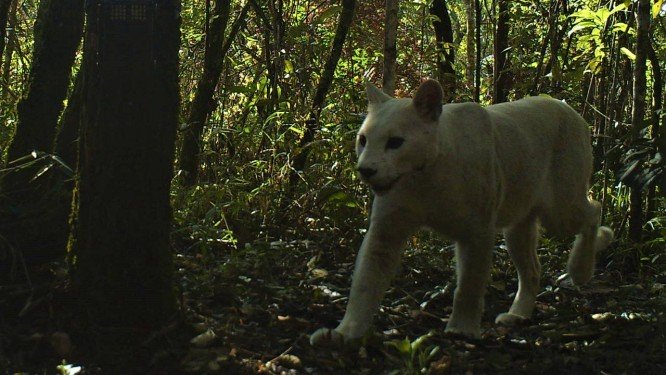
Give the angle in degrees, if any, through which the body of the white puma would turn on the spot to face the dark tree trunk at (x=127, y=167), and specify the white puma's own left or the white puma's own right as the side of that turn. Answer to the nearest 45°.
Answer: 0° — it already faces it

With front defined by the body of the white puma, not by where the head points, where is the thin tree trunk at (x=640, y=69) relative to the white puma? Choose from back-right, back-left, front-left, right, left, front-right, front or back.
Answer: back

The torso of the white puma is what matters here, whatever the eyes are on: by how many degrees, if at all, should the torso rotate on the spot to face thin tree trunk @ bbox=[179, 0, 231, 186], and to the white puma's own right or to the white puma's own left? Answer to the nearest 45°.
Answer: approximately 90° to the white puma's own right

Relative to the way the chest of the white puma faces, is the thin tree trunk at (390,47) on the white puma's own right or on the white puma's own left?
on the white puma's own right

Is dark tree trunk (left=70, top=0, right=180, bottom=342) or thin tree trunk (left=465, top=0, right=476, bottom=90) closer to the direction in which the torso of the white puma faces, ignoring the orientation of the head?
the dark tree trunk

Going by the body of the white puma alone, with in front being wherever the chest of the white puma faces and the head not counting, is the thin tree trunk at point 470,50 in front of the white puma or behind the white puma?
behind

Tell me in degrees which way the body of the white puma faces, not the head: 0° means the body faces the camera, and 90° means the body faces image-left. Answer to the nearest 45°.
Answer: approximately 45°

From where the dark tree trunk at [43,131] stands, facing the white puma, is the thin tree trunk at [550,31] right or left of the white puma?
left

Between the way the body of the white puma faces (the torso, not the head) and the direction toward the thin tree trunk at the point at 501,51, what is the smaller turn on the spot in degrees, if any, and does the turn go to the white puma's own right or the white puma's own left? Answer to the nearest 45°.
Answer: approximately 135° to the white puma's own right

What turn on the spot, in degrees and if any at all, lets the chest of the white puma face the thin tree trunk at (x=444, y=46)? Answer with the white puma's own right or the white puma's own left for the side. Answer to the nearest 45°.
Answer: approximately 135° to the white puma's own right

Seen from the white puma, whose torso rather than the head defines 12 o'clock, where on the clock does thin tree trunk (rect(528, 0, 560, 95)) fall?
The thin tree trunk is roughly at 5 o'clock from the white puma.

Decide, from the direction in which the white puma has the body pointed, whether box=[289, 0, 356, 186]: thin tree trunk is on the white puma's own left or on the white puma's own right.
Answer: on the white puma's own right
